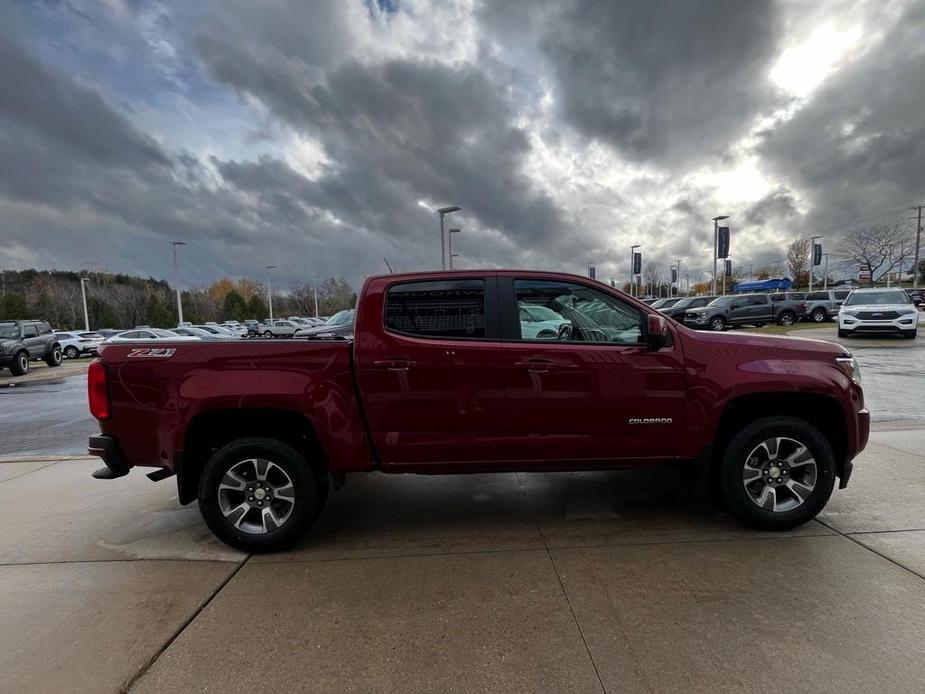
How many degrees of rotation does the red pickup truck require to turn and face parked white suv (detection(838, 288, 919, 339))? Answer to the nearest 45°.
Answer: approximately 45° to its left

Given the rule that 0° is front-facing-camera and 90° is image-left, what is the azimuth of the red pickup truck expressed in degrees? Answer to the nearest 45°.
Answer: approximately 270°

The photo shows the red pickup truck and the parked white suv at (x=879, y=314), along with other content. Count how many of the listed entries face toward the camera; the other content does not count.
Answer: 1

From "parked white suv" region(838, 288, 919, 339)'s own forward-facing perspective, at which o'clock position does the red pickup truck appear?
The red pickup truck is roughly at 12 o'clock from the parked white suv.

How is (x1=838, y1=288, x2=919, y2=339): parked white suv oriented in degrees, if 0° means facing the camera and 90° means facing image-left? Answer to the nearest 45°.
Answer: approximately 0°
